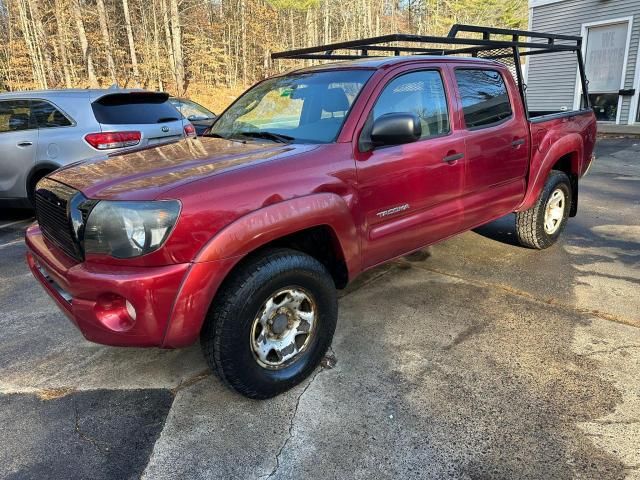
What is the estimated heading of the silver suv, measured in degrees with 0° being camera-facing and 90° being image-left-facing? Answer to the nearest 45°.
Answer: approximately 135°

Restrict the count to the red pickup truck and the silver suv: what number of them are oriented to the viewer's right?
0

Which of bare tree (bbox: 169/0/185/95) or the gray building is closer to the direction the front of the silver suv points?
the bare tree

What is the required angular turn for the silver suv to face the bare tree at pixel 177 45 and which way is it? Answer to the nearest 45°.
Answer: approximately 45° to its right

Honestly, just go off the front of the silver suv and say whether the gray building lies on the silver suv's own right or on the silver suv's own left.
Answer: on the silver suv's own right

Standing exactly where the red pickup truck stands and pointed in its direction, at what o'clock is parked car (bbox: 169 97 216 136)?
The parked car is roughly at 4 o'clock from the red pickup truck.

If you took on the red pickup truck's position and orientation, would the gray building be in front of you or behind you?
behind

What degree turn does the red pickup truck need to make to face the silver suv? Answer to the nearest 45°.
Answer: approximately 90° to its right

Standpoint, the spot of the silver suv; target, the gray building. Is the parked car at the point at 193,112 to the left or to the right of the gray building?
left

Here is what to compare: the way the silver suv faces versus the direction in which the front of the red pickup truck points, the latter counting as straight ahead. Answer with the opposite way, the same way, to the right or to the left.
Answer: to the right

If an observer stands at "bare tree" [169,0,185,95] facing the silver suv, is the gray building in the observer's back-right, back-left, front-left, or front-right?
front-left

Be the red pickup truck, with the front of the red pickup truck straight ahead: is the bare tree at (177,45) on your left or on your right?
on your right

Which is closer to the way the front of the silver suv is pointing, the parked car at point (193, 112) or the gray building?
the parked car
